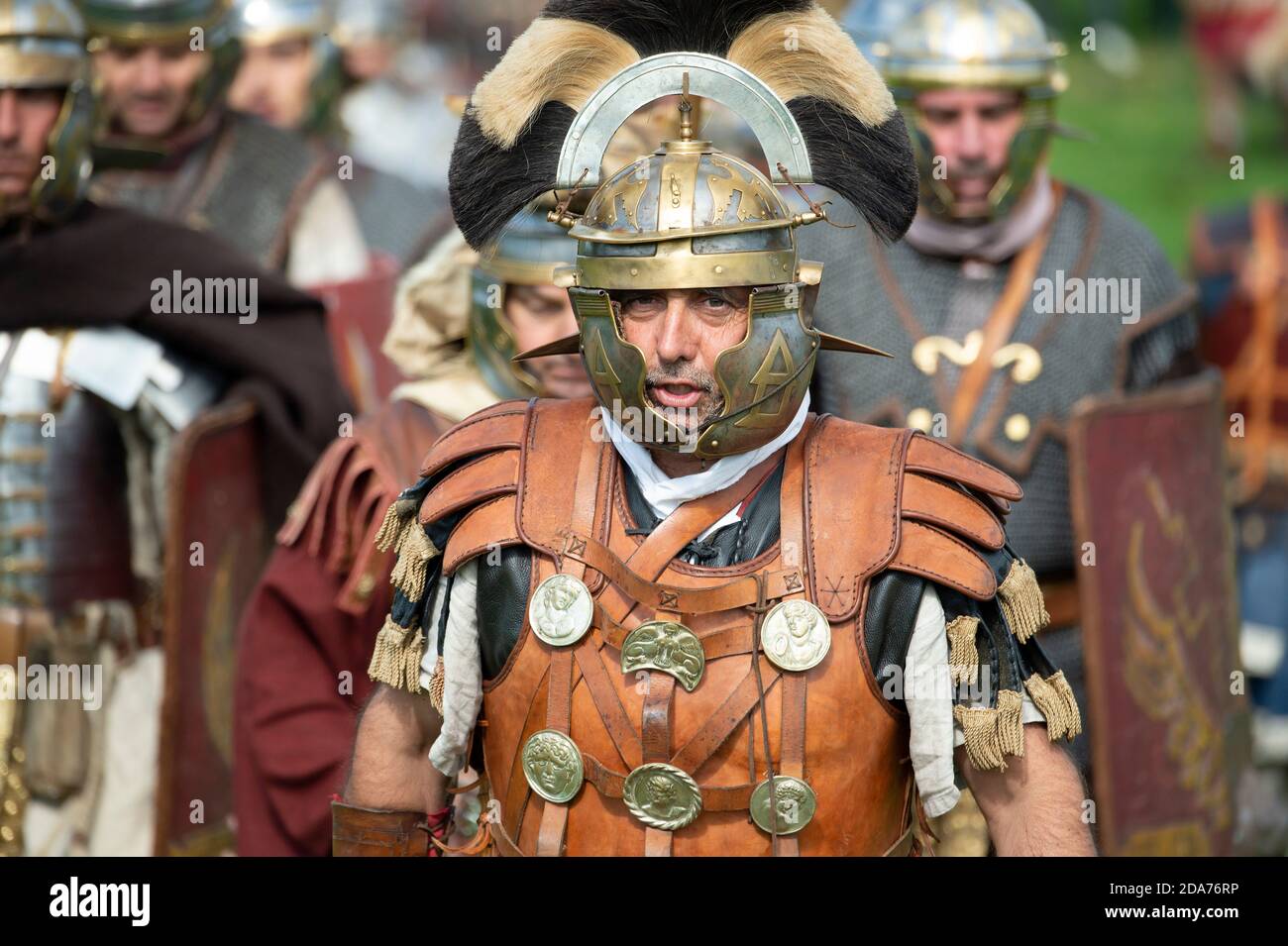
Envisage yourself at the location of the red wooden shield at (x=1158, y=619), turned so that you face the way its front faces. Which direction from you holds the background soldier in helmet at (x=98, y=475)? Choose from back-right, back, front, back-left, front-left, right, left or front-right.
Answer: back-right

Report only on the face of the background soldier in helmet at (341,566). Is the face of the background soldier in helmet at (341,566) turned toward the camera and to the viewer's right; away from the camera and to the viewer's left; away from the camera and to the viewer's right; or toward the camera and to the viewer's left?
toward the camera and to the viewer's right

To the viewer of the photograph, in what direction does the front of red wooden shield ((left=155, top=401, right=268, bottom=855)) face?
facing the viewer and to the right of the viewer

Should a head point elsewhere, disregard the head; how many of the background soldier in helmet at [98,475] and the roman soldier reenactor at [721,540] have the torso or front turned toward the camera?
2

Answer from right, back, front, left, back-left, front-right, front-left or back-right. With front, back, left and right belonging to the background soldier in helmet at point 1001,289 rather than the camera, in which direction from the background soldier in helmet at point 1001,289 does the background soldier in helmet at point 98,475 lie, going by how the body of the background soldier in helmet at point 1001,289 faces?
right

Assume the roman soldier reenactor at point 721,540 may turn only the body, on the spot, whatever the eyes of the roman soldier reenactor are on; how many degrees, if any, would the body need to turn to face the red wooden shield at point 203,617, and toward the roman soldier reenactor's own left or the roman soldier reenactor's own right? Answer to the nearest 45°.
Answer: approximately 135° to the roman soldier reenactor's own right

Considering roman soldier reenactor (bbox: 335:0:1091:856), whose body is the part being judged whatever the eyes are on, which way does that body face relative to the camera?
toward the camera

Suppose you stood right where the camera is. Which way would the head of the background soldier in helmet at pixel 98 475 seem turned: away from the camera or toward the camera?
toward the camera

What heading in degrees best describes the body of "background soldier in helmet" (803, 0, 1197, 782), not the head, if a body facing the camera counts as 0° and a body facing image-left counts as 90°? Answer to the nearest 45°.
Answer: approximately 0°

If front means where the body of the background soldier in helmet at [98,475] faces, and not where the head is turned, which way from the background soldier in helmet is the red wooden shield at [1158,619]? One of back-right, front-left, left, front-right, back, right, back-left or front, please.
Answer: left

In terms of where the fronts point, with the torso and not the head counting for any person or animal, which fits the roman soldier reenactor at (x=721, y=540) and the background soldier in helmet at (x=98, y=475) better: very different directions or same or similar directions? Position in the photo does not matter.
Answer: same or similar directions

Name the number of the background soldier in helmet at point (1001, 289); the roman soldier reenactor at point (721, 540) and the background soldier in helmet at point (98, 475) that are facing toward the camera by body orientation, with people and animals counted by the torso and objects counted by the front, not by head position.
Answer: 3

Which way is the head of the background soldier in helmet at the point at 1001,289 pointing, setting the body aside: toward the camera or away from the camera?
toward the camera
